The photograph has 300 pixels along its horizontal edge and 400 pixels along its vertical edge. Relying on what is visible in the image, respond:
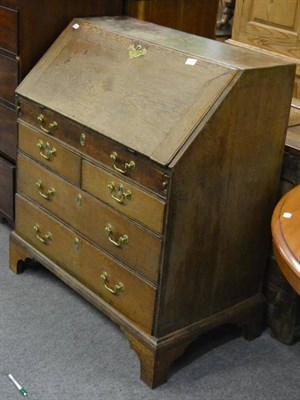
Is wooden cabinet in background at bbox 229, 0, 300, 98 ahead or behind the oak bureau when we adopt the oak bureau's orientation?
behind

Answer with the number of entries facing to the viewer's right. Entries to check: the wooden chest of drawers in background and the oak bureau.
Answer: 0

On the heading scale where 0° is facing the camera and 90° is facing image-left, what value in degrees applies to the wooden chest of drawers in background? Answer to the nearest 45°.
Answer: approximately 45°

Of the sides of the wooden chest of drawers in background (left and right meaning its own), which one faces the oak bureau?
left

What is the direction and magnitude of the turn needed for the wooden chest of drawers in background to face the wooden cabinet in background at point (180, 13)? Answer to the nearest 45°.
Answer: approximately 180°

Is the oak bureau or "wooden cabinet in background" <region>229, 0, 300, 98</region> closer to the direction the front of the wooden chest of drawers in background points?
the oak bureau

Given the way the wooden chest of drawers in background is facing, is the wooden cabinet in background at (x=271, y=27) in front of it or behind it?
behind

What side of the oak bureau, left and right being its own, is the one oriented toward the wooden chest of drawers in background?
right

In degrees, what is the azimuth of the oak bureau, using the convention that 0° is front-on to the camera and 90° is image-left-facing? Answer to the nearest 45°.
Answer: approximately 45°
